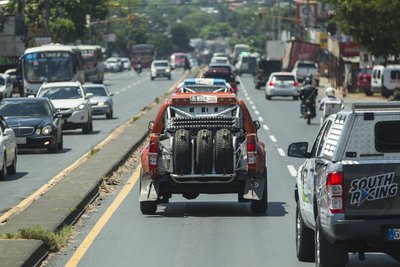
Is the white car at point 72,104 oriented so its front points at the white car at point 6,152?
yes

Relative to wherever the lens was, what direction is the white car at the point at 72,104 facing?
facing the viewer

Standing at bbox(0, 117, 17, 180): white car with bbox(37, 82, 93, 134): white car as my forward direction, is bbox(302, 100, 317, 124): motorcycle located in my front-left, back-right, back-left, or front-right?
front-right

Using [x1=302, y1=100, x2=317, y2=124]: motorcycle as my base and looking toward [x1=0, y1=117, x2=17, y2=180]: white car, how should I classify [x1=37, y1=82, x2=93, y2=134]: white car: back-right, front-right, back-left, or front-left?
front-right

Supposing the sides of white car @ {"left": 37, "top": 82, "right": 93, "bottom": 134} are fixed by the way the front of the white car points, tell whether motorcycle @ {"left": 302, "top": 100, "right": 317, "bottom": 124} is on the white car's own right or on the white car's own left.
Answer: on the white car's own left

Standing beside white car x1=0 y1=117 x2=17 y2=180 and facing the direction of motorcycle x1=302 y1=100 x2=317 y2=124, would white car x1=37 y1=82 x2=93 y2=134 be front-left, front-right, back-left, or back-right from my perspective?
front-left

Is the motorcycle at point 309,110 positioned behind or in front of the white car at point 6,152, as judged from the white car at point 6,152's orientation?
behind

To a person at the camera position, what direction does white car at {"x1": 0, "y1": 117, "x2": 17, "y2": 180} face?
facing the viewer and to the left of the viewer

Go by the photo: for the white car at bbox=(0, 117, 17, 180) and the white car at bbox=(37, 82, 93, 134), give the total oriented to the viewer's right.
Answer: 0

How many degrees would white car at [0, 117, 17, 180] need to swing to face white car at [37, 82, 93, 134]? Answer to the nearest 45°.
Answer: approximately 135° to its right

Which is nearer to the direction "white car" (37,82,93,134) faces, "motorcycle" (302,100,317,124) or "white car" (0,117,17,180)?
the white car
